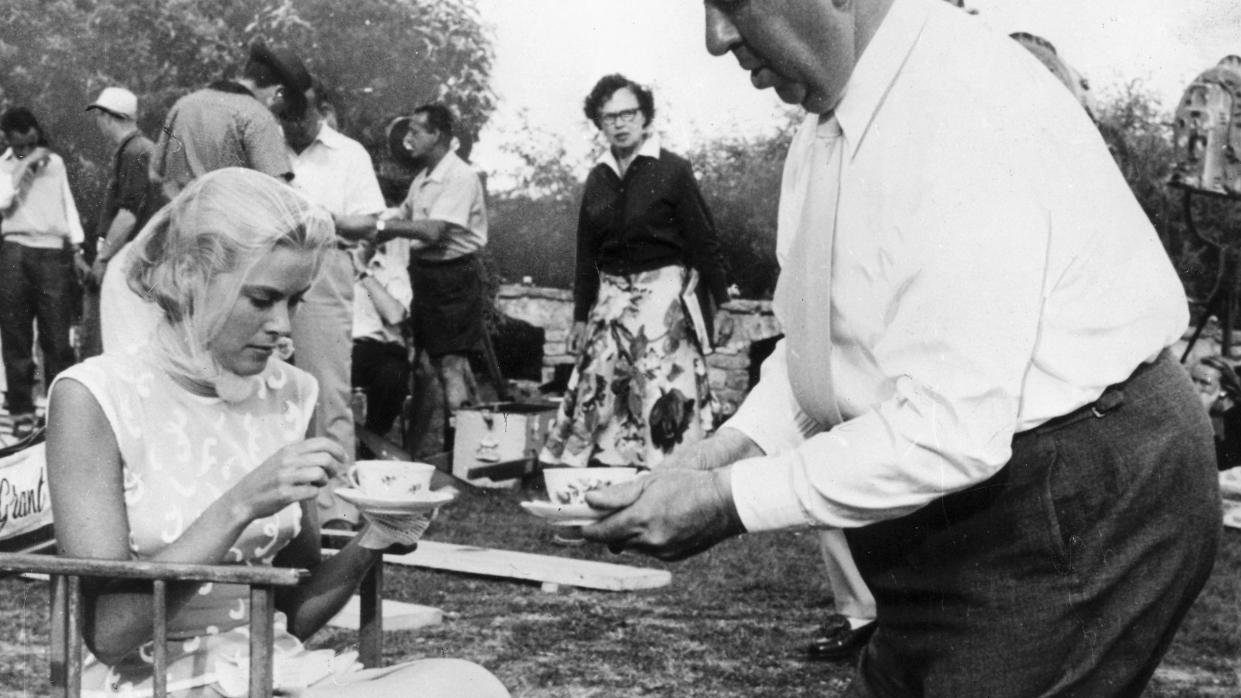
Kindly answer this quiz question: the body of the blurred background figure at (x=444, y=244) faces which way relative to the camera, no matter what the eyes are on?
to the viewer's left

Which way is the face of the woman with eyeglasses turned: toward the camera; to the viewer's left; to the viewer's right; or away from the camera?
toward the camera

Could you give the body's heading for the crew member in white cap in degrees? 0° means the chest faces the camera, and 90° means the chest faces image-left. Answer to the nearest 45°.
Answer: approximately 90°

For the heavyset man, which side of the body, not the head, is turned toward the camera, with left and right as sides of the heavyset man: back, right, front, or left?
left

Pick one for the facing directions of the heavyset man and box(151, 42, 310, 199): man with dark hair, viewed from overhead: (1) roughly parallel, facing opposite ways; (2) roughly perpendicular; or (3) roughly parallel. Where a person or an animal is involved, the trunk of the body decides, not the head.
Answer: roughly perpendicular

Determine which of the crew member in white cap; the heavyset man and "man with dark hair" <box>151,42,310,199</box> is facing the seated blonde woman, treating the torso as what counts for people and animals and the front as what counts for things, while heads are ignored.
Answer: the heavyset man

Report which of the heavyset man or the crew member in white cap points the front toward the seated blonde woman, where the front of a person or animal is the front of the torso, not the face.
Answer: the heavyset man

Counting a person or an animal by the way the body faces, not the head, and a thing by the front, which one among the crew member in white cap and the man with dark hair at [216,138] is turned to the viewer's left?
the crew member in white cap

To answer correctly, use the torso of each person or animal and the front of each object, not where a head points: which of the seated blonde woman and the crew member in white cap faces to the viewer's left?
the crew member in white cap

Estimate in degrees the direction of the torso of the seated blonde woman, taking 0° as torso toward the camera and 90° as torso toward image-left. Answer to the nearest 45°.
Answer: approximately 315°

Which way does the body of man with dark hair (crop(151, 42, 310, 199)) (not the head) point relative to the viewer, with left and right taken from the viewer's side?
facing away from the viewer and to the right of the viewer

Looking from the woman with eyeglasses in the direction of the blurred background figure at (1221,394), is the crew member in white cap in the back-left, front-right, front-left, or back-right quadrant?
back-left

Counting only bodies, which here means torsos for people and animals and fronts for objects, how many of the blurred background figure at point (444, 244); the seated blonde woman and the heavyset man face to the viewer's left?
2

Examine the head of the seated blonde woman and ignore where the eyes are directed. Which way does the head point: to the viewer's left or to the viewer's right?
to the viewer's right
